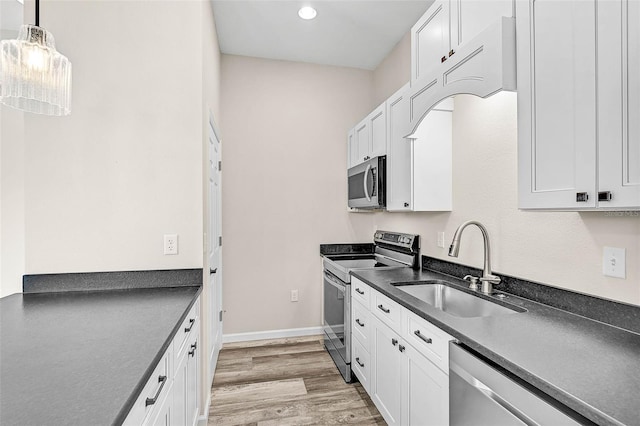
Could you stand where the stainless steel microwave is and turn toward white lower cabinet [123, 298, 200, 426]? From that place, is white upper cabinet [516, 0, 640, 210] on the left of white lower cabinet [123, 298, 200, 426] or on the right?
left

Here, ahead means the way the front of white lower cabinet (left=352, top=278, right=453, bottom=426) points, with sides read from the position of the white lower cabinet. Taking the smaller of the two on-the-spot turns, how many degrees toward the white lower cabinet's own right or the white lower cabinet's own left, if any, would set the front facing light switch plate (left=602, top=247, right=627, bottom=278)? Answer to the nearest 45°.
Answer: approximately 135° to the white lower cabinet's own left

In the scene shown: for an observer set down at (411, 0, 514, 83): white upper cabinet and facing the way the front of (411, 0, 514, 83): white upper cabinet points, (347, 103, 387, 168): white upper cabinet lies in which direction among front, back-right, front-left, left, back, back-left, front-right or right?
right

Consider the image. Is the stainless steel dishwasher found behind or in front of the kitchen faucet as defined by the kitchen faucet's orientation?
in front
